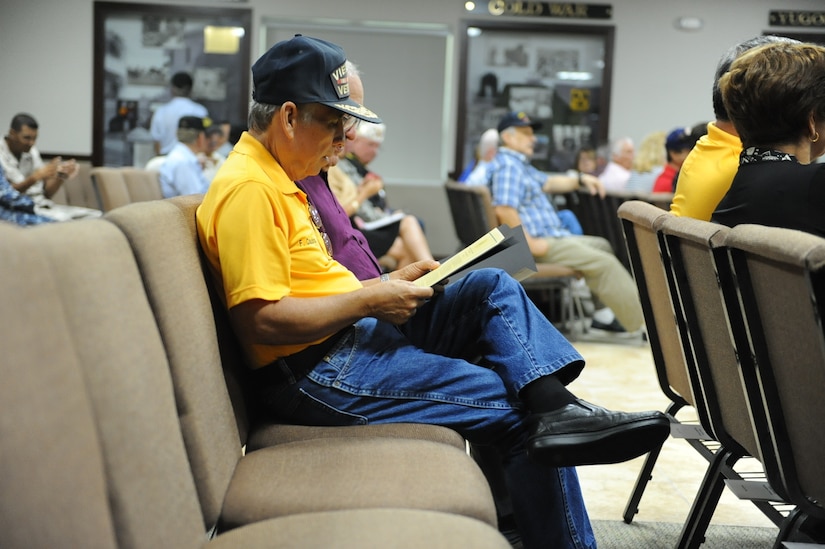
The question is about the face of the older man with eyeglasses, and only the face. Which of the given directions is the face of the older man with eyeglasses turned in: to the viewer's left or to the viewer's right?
to the viewer's right

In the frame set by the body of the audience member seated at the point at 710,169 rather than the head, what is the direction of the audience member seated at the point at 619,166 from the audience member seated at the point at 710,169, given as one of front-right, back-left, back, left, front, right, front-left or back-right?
left

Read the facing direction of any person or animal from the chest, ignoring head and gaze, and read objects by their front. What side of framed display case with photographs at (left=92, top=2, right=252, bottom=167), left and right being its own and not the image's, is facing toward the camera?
front

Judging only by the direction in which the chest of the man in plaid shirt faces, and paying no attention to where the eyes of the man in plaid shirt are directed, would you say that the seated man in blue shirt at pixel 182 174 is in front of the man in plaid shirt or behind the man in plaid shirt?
behind

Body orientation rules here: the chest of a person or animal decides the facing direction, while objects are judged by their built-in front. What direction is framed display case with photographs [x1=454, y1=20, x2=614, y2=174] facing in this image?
toward the camera

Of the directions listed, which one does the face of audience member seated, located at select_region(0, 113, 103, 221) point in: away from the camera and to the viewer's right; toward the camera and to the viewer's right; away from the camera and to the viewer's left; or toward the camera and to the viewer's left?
toward the camera and to the viewer's right

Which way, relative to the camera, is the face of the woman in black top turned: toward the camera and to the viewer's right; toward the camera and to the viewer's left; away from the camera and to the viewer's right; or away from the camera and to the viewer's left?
away from the camera and to the viewer's right

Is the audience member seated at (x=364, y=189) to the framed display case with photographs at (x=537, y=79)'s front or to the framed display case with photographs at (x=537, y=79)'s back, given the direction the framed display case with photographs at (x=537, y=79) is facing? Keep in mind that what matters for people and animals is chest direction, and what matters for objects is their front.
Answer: to the front

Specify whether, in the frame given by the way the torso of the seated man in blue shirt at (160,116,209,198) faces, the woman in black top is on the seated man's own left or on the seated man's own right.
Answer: on the seated man's own right

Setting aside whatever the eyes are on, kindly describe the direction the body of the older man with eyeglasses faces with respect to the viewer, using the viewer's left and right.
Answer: facing to the right of the viewer

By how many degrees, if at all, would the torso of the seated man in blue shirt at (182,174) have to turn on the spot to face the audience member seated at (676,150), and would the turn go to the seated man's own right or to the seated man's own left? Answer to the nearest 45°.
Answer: approximately 45° to the seated man's own right

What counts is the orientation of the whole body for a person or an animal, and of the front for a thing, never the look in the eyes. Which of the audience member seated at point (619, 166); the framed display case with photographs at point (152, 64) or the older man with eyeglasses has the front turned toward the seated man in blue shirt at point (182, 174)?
the framed display case with photographs

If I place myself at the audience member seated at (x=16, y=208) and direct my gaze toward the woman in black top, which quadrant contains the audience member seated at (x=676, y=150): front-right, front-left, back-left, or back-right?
front-left

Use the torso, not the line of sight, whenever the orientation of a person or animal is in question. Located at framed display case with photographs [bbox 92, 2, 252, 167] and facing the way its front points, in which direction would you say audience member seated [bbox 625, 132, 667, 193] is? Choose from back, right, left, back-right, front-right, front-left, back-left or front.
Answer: front-left
